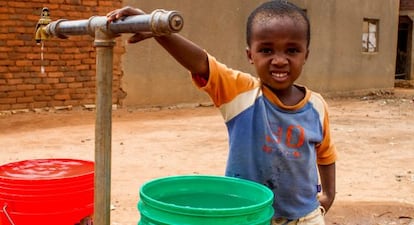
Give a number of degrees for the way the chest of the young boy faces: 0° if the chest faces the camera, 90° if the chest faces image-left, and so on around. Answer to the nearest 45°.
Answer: approximately 0°

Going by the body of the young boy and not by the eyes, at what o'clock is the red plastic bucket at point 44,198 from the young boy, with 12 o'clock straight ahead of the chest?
The red plastic bucket is roughly at 3 o'clock from the young boy.

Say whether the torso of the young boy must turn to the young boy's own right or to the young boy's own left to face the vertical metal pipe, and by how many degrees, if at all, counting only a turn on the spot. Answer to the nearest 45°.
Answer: approximately 45° to the young boy's own right

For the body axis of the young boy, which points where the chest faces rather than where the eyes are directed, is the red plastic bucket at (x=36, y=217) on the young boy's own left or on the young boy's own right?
on the young boy's own right
